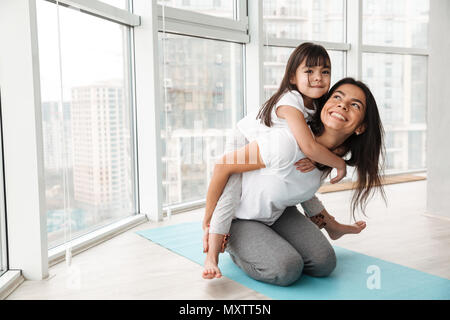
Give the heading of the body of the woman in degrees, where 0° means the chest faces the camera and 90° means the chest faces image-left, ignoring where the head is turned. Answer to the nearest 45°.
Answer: approximately 315°

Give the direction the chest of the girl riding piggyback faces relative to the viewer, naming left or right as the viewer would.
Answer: facing the viewer and to the right of the viewer
